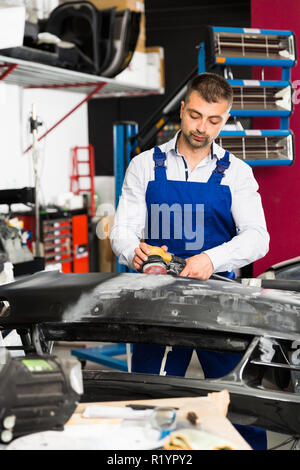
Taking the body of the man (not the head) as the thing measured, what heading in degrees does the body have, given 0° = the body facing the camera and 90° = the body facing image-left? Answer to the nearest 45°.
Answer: approximately 0°

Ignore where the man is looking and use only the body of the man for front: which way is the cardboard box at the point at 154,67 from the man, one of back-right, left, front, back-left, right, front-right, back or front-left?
back

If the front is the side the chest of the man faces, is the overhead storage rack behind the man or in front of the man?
behind

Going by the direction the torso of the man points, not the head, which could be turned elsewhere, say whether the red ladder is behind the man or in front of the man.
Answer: behind

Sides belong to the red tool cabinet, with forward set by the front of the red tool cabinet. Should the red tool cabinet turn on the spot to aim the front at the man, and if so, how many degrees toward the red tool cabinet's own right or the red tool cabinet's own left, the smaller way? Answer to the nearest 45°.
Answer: approximately 45° to the red tool cabinet's own left

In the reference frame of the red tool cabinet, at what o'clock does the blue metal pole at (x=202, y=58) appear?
The blue metal pole is roughly at 10 o'clock from the red tool cabinet.

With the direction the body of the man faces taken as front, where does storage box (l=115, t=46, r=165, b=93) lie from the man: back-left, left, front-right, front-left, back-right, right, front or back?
back

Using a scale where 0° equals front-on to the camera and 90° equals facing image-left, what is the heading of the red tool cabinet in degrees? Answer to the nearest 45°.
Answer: approximately 45°

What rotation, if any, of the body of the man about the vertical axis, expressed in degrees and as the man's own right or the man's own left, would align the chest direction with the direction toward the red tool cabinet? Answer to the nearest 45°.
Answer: approximately 180°
